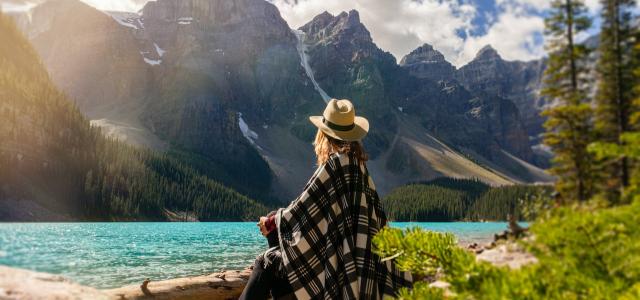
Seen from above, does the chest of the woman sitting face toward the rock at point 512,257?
no

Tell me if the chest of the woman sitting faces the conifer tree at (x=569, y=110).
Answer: no

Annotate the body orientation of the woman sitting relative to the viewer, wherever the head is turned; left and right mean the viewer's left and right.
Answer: facing away from the viewer and to the left of the viewer

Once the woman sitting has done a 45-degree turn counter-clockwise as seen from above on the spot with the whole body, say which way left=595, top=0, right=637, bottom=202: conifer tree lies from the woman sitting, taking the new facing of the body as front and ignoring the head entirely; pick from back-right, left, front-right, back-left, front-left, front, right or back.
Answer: back-right

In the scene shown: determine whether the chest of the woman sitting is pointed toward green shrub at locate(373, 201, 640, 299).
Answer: no
